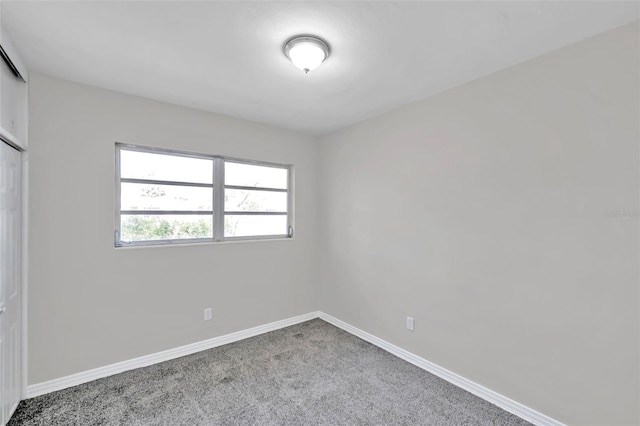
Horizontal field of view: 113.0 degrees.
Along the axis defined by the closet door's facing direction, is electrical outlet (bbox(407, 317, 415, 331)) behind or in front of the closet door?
in front

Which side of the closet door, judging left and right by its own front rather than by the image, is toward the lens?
right
